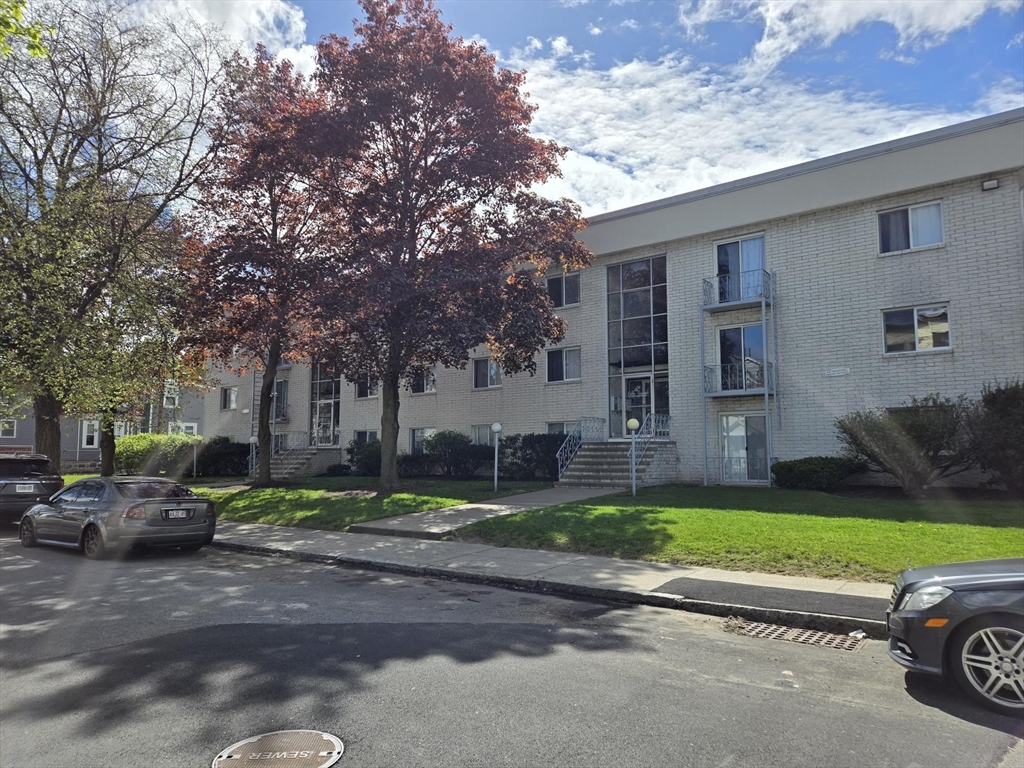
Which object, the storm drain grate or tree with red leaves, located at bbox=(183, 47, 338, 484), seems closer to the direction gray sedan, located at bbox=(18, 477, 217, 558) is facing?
the tree with red leaves

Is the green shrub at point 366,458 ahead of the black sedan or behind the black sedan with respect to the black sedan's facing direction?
ahead

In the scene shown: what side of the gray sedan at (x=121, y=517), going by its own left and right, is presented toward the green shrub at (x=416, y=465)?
right

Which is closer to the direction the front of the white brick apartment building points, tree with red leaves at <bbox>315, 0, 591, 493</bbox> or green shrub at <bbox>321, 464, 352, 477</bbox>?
the tree with red leaves

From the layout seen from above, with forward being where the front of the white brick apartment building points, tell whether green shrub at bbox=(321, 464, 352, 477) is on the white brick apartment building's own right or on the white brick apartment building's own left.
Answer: on the white brick apartment building's own right

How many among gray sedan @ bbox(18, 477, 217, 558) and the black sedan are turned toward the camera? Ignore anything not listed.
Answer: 0

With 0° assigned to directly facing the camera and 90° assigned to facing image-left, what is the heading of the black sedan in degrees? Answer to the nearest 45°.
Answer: approximately 90°

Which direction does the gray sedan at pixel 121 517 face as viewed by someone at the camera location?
facing away from the viewer and to the left of the viewer

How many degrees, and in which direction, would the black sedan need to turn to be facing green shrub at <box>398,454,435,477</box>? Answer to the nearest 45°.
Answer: approximately 45° to its right

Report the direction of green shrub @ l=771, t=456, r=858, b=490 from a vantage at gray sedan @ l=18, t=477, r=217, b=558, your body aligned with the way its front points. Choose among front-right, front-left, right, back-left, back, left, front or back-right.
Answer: back-right
